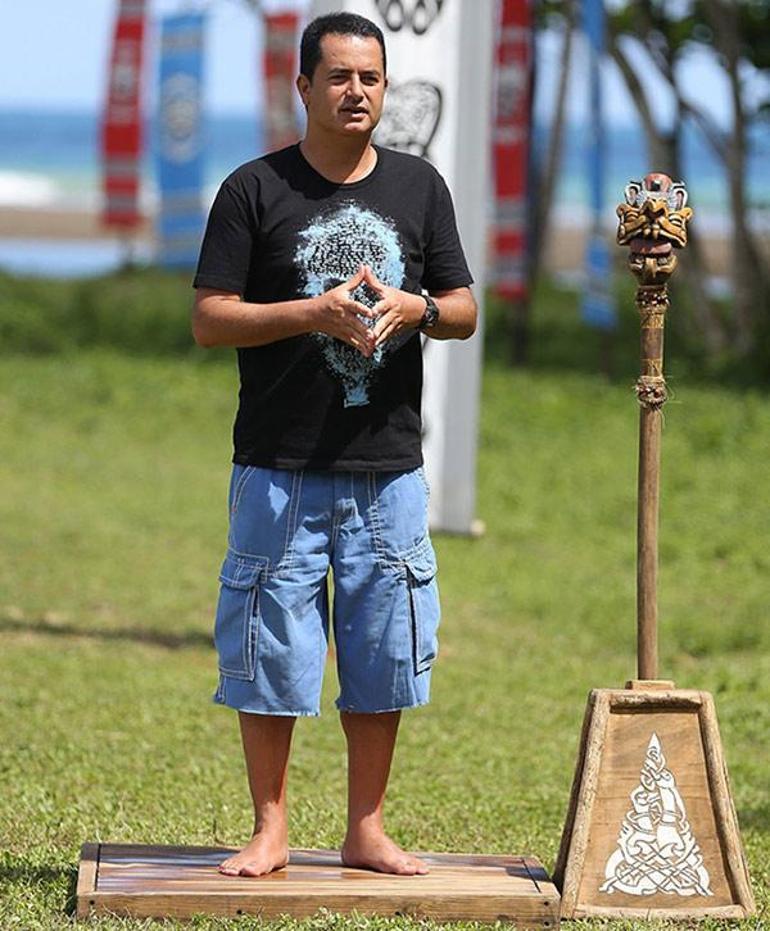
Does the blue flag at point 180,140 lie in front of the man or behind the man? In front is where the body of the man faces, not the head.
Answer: behind

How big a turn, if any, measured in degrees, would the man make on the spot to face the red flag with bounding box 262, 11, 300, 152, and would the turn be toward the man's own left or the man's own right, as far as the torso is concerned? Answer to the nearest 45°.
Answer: approximately 180°

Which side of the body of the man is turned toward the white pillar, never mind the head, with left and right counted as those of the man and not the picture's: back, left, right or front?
back

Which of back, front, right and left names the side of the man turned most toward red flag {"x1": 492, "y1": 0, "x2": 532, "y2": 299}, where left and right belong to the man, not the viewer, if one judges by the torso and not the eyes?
back

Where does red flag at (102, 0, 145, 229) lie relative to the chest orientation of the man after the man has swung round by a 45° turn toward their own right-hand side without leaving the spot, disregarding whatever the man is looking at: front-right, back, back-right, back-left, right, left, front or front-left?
back-right

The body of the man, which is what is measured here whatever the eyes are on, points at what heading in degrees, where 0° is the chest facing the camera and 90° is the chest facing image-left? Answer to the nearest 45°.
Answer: approximately 0°

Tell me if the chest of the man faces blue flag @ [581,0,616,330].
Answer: no

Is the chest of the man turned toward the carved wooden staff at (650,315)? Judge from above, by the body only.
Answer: no
